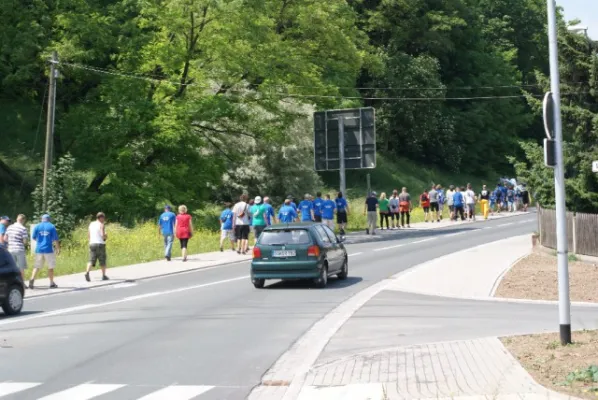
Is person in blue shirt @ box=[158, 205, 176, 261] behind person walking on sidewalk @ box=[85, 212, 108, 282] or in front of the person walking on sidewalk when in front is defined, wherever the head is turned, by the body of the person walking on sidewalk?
in front

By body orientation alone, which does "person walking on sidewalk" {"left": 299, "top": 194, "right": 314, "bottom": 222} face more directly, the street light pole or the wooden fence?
the wooden fence

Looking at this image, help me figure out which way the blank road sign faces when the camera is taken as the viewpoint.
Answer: facing away from the viewer

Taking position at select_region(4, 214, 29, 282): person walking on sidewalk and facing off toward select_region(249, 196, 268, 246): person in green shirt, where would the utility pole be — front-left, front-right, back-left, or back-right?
front-left

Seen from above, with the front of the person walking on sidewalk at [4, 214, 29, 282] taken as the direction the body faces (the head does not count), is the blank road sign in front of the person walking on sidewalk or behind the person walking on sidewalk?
in front

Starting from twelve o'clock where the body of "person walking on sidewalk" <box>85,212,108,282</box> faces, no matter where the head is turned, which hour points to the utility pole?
The utility pole is roughly at 10 o'clock from the person walking on sidewalk.

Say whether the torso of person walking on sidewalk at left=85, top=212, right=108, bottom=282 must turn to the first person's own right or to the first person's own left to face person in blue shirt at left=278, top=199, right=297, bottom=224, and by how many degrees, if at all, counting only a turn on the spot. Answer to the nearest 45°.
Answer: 0° — they already face them

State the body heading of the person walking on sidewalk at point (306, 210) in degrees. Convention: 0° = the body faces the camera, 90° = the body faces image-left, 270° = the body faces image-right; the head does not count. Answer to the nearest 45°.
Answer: approximately 225°

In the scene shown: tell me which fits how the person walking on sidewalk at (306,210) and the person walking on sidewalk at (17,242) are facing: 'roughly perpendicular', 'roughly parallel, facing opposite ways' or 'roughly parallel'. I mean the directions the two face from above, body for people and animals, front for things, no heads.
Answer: roughly parallel

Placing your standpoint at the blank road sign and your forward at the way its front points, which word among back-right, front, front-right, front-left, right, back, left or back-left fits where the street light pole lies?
back

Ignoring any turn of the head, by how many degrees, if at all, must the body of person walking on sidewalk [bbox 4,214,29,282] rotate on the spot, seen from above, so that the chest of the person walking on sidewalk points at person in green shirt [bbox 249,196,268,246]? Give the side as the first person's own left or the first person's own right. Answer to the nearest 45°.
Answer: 0° — they already face them

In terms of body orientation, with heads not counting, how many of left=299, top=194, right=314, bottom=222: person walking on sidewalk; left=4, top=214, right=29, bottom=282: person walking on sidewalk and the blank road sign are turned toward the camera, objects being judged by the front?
0

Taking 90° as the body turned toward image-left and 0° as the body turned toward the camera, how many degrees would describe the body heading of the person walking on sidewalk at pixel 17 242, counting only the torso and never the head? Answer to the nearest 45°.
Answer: approximately 225°

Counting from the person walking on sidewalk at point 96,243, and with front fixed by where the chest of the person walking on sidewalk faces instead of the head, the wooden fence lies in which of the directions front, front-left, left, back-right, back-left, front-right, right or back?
front-right

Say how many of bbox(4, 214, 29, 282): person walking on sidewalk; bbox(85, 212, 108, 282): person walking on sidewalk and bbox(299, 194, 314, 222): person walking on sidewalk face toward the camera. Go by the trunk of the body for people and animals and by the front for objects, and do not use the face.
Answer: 0
